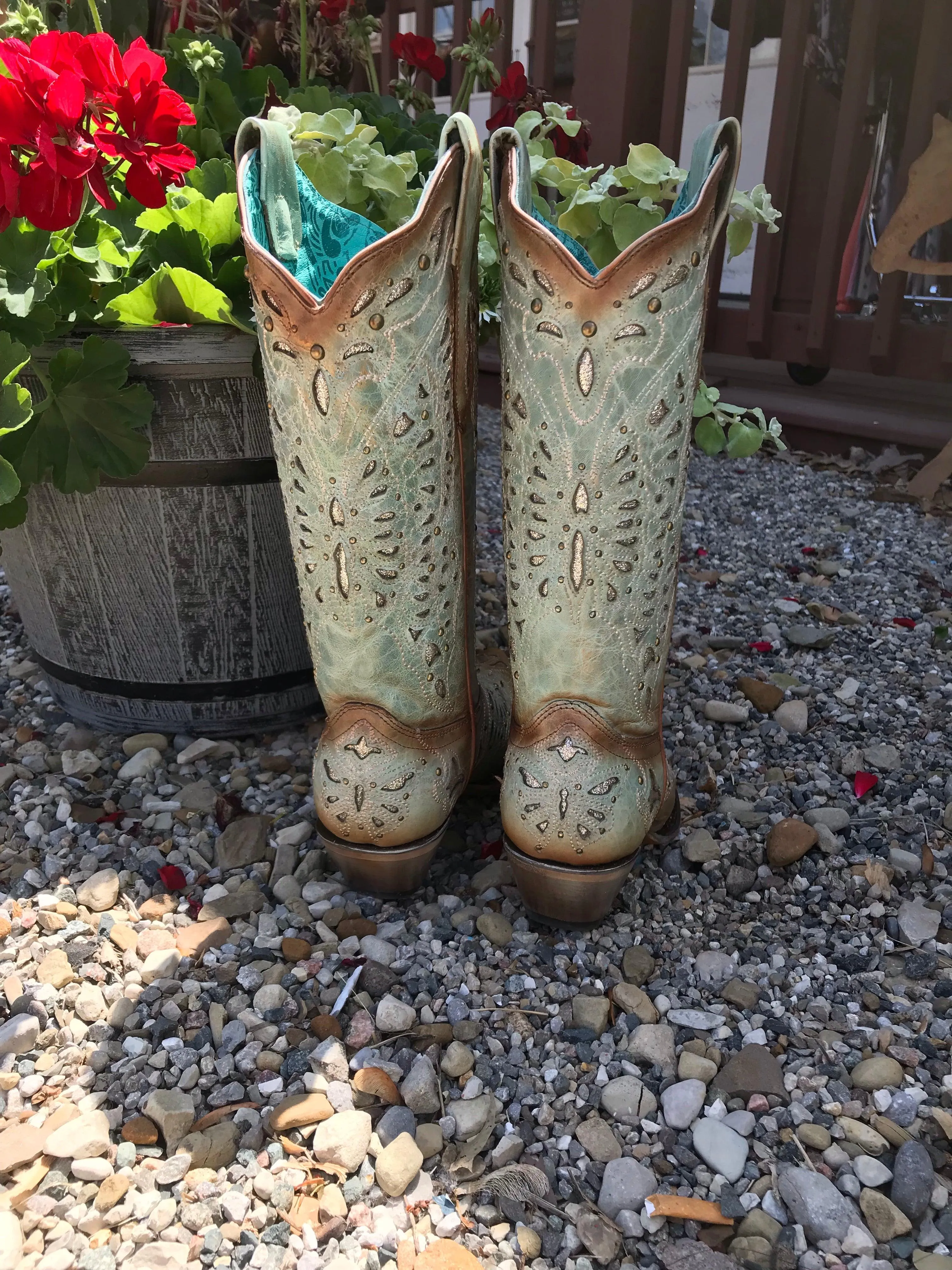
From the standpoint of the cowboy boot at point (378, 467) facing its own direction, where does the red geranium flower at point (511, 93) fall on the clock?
The red geranium flower is roughly at 11 o'clock from the cowboy boot.

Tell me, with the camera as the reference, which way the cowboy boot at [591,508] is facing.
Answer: facing away from the viewer

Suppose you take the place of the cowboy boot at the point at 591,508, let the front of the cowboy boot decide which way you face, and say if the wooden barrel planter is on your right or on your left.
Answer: on your left

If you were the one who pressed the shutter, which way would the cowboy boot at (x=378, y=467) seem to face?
facing away from the viewer and to the right of the viewer

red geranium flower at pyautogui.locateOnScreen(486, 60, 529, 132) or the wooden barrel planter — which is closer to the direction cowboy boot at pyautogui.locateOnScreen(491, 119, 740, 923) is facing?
the red geranium flower

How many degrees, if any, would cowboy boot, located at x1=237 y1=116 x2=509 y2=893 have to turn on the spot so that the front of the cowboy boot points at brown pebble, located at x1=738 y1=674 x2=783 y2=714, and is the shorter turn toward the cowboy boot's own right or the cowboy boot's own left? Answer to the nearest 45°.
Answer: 0° — it already faces it

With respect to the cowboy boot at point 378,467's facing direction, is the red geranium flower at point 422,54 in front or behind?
in front
